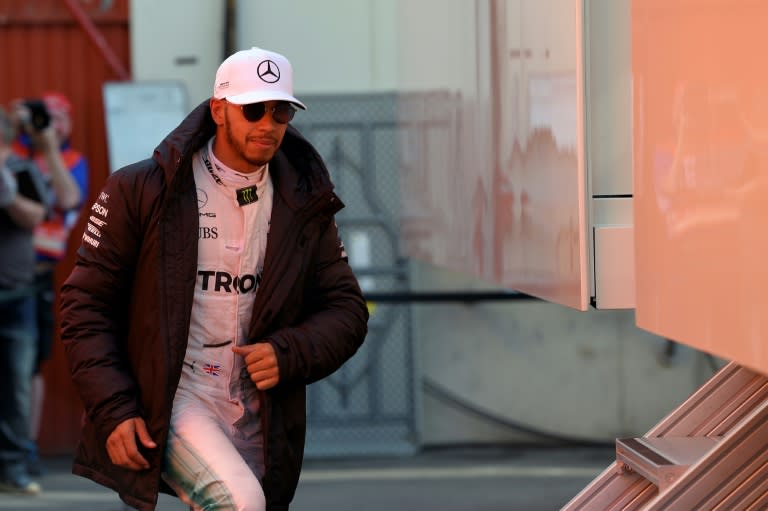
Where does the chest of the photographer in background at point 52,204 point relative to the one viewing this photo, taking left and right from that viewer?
facing the viewer and to the left of the viewer

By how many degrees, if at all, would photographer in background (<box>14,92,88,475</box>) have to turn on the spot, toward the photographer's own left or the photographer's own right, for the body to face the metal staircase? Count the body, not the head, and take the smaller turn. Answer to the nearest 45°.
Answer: approximately 45° to the photographer's own left
